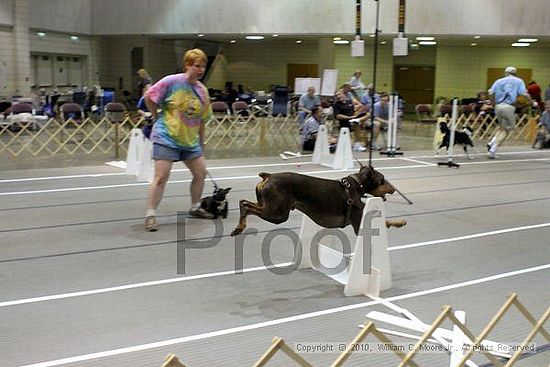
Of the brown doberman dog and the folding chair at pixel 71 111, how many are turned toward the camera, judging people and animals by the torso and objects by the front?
1

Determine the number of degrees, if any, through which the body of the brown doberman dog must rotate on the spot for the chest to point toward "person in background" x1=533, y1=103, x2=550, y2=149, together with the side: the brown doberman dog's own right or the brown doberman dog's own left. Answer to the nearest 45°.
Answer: approximately 45° to the brown doberman dog's own left

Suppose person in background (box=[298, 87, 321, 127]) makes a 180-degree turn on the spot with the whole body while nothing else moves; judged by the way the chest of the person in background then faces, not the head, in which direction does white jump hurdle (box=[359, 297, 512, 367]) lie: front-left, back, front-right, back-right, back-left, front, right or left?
back-right

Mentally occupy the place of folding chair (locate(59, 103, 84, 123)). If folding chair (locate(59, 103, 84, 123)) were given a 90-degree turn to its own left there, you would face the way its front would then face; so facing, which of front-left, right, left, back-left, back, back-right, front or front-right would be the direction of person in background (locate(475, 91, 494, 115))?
front

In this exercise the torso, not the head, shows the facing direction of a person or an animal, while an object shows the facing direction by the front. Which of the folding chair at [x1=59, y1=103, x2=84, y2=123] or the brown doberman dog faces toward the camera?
the folding chair

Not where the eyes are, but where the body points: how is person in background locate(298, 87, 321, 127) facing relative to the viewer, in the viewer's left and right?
facing the viewer and to the left of the viewer

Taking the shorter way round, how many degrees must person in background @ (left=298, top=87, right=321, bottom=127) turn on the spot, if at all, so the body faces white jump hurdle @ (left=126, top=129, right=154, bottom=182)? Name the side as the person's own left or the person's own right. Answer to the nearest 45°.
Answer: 0° — they already face it

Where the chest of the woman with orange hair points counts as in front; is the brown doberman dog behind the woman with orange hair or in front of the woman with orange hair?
in front

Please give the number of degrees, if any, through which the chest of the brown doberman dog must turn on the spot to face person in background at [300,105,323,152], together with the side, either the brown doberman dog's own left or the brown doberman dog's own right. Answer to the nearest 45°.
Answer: approximately 90° to the brown doberman dog's own left

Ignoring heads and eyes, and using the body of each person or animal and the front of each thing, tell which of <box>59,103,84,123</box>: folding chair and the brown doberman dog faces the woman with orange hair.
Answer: the folding chair

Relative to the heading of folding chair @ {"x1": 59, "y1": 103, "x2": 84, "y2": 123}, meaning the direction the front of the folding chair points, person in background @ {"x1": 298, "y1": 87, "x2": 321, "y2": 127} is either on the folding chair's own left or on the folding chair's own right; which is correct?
on the folding chair's own left

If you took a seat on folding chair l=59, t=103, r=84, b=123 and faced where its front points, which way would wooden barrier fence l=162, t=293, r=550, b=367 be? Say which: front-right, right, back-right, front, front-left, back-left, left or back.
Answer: front

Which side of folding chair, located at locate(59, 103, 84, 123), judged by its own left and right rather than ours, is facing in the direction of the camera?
front

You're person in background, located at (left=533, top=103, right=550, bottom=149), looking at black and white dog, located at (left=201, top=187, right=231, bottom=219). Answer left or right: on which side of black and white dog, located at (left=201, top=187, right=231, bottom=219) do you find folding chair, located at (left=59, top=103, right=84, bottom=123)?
right

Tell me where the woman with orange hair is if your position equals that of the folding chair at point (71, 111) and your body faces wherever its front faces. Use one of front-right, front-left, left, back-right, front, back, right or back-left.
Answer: front

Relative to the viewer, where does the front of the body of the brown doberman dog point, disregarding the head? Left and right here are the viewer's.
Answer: facing to the right of the viewer

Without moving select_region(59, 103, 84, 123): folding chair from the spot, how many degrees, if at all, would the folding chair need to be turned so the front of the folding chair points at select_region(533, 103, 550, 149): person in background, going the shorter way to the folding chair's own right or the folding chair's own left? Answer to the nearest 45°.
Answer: approximately 90° to the folding chair's own left
